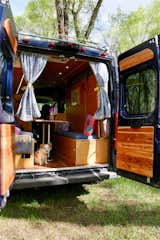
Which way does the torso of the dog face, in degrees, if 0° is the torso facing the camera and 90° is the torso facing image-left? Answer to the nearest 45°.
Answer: approximately 315°

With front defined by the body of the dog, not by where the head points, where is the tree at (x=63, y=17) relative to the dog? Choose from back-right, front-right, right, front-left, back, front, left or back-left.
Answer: back-left
